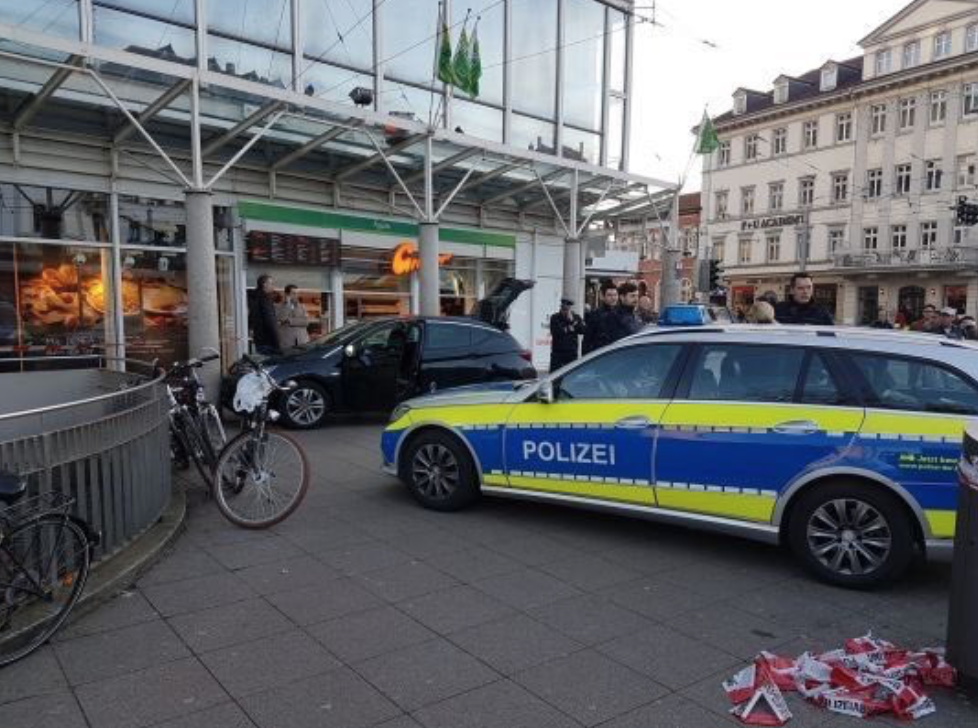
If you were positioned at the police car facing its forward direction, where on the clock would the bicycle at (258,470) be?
The bicycle is roughly at 12 o'clock from the police car.

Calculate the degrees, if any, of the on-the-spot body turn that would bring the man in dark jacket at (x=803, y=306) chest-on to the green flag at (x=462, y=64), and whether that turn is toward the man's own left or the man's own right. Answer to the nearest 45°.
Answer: approximately 135° to the man's own right

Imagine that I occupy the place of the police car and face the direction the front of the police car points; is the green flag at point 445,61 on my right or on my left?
on my right

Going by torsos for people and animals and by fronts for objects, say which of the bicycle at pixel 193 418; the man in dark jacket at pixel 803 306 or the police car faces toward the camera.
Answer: the man in dark jacket

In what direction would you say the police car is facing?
to the viewer's left

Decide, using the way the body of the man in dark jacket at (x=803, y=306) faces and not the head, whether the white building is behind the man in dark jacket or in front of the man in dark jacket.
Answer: behind

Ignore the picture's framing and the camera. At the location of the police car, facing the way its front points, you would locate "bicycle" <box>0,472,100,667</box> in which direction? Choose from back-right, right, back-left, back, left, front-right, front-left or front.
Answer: front-left

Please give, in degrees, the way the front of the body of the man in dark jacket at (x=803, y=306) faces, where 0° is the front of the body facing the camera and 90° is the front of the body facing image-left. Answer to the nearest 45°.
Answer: approximately 0°

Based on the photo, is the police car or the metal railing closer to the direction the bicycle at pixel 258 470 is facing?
the police car

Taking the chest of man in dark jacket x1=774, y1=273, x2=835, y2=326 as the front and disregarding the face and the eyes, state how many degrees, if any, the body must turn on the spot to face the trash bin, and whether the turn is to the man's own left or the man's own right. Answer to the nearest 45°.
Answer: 0° — they already face it
